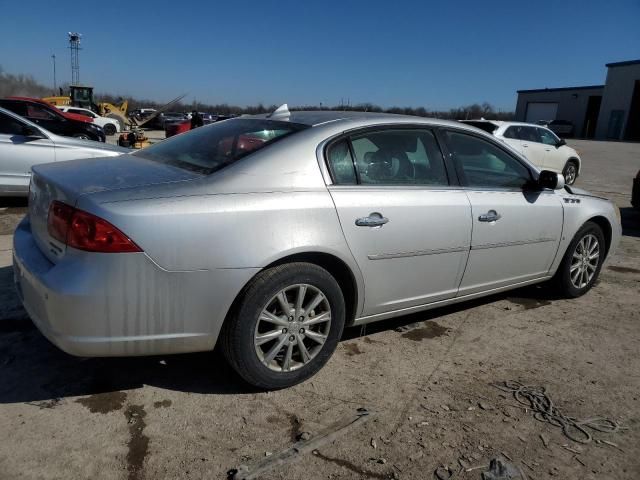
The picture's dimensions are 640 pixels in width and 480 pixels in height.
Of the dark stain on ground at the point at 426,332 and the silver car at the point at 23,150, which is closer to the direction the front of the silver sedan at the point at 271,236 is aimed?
the dark stain on ground

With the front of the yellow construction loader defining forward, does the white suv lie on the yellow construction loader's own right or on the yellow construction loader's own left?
on the yellow construction loader's own right

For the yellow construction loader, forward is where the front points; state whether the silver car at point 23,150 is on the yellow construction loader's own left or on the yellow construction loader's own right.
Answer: on the yellow construction loader's own right

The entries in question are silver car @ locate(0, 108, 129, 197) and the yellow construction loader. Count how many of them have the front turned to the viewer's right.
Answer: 2

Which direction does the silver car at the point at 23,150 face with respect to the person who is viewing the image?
facing to the right of the viewer

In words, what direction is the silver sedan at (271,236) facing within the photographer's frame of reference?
facing away from the viewer and to the right of the viewer

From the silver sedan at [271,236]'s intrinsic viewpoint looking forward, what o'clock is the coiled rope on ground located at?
The coiled rope on ground is roughly at 2 o'clock from the silver sedan.

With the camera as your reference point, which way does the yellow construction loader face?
facing to the right of the viewer
